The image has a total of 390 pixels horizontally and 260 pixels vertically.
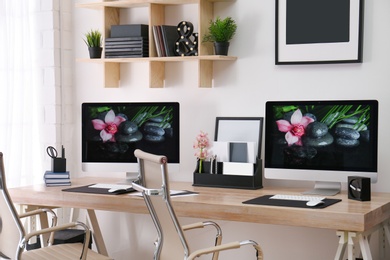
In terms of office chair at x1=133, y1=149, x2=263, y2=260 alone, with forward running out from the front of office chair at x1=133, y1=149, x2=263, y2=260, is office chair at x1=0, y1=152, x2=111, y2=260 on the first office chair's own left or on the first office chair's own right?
on the first office chair's own left

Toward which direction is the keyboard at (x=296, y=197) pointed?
toward the camera

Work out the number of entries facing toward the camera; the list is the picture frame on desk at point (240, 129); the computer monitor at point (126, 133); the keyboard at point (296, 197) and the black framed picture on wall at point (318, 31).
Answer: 4

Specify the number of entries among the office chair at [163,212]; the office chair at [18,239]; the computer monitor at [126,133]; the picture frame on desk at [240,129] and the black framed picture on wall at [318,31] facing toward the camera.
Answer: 3

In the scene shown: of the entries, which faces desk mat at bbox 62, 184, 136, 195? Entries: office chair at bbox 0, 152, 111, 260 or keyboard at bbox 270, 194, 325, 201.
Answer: the office chair

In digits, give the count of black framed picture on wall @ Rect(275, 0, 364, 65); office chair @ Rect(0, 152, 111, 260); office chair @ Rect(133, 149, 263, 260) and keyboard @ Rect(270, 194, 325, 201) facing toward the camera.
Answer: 2

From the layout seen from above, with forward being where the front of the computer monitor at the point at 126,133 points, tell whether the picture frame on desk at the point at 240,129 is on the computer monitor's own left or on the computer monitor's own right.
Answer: on the computer monitor's own left

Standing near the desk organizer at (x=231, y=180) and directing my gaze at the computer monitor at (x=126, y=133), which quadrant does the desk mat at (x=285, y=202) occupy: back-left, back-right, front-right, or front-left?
back-left

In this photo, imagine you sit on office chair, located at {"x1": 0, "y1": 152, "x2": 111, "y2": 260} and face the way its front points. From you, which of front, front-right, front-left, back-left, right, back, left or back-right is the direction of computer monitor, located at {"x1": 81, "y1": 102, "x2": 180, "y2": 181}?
front

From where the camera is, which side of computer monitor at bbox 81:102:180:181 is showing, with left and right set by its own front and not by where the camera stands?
front

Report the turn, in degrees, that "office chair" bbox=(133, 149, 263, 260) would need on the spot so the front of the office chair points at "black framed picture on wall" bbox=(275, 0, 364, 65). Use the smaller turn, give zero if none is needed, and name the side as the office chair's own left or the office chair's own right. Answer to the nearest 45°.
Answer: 0° — it already faces it

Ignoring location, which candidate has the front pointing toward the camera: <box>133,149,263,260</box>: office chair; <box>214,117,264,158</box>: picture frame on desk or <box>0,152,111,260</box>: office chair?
the picture frame on desk

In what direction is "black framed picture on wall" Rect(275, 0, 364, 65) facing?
toward the camera
